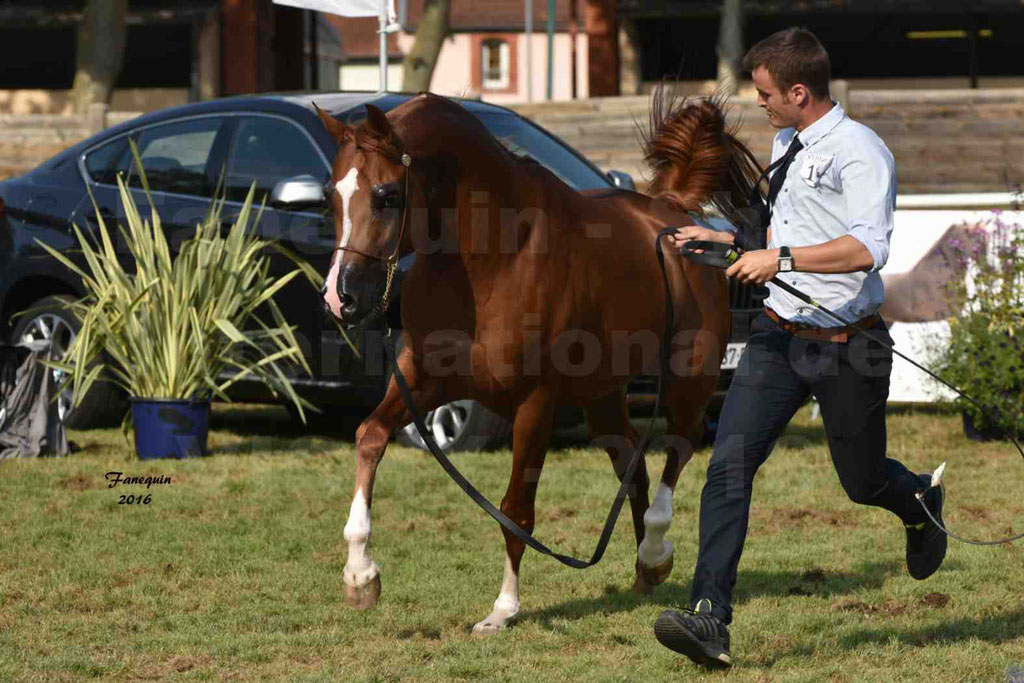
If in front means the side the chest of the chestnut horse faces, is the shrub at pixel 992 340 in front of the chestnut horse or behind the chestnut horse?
behind

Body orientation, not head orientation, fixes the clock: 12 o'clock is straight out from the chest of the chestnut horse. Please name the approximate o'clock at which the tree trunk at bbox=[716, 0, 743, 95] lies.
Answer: The tree trunk is roughly at 5 o'clock from the chestnut horse.

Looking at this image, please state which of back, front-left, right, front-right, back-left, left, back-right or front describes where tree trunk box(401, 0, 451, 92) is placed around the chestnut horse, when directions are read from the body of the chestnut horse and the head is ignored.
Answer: back-right

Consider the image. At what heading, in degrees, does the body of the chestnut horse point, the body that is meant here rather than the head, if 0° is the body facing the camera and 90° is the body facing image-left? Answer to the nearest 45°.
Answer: approximately 45°

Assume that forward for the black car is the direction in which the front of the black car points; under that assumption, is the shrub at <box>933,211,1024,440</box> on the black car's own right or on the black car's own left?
on the black car's own left
